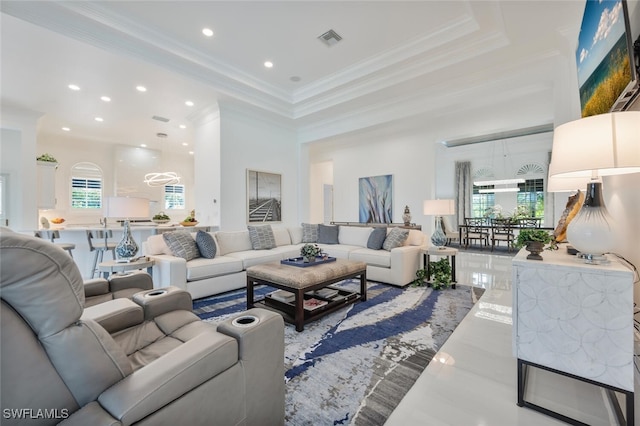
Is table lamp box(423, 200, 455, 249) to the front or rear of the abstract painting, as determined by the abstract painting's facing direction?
to the front

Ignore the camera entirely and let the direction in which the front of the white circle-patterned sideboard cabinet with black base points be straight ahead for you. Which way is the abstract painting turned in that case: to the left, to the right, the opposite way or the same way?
to the left

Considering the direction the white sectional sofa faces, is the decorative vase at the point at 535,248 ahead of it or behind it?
ahead

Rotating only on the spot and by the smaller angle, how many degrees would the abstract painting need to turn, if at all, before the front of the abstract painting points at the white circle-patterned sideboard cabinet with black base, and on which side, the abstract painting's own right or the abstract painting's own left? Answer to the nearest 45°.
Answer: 0° — it already faces it

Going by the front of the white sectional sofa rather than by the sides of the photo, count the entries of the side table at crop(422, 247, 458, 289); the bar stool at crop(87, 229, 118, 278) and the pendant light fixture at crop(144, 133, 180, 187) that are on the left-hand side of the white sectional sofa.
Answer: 1

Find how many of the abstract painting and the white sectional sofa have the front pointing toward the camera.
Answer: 2

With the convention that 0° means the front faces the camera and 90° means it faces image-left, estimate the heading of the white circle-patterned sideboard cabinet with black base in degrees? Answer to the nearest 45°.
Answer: approximately 45°

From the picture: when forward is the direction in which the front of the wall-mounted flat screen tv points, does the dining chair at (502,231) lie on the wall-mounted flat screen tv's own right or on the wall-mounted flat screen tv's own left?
on the wall-mounted flat screen tv's own right

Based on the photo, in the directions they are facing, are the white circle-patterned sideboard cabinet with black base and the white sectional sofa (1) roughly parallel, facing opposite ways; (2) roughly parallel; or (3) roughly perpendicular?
roughly perpendicular

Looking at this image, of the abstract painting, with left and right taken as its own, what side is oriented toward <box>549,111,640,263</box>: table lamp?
front

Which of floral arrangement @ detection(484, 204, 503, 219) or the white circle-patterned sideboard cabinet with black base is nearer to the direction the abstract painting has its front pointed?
the white circle-patterned sideboard cabinet with black base

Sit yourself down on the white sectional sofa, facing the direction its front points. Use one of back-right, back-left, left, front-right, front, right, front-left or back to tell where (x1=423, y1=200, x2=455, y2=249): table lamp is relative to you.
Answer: left

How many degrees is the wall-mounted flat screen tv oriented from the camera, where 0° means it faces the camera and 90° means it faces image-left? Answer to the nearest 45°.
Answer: approximately 45°

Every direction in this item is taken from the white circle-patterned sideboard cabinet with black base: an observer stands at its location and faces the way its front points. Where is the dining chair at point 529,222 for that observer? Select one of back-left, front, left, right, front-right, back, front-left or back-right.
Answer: back-right

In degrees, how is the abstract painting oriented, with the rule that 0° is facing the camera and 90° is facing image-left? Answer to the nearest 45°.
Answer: approximately 0°

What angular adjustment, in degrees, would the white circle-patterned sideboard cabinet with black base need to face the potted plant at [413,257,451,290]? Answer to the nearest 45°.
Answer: approximately 90° to its right

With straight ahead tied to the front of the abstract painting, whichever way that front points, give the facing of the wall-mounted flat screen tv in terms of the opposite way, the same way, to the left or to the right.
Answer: to the right
